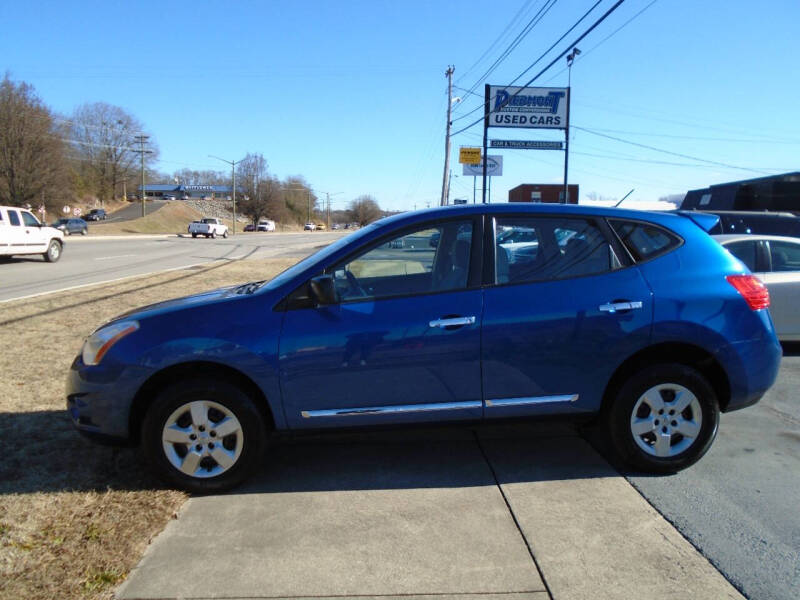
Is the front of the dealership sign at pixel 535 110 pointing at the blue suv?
yes

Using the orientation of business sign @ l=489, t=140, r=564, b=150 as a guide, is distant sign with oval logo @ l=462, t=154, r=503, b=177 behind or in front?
behind

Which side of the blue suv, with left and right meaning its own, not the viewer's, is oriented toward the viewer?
left

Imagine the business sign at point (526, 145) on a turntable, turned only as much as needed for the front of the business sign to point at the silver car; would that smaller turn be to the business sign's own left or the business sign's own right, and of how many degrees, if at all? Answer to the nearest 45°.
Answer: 0° — it already faces it

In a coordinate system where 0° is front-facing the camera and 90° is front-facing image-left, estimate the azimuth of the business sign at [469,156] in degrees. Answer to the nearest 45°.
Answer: approximately 0°

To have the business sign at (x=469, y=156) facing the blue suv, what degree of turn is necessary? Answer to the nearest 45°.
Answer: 0° — it already faces it
